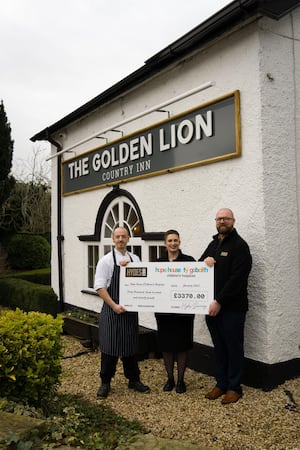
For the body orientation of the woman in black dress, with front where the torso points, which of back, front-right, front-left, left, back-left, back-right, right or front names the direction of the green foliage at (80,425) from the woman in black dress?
front-right

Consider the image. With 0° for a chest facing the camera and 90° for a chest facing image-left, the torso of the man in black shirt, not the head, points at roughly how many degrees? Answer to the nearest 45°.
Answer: approximately 45°

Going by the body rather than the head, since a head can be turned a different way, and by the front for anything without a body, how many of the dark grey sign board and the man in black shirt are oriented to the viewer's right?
0

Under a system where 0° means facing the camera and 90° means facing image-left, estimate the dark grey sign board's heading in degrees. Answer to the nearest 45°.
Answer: approximately 45°

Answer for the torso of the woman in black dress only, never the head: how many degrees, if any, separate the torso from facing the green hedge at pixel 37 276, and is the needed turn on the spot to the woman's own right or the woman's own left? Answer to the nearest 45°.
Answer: approximately 135° to the woman's own right

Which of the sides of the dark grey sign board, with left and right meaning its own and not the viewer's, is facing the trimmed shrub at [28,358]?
front

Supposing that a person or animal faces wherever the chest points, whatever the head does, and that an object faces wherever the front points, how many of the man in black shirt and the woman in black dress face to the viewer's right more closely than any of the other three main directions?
0

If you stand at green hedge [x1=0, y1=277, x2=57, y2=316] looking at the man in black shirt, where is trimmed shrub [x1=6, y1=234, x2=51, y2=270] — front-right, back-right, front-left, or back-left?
back-left

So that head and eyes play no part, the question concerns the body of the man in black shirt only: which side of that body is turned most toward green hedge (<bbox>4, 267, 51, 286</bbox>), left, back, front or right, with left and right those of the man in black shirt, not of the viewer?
right

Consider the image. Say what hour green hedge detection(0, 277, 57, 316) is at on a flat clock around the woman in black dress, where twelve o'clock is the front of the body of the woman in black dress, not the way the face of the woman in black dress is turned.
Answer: The green hedge is roughly at 5 o'clock from the woman in black dress.
